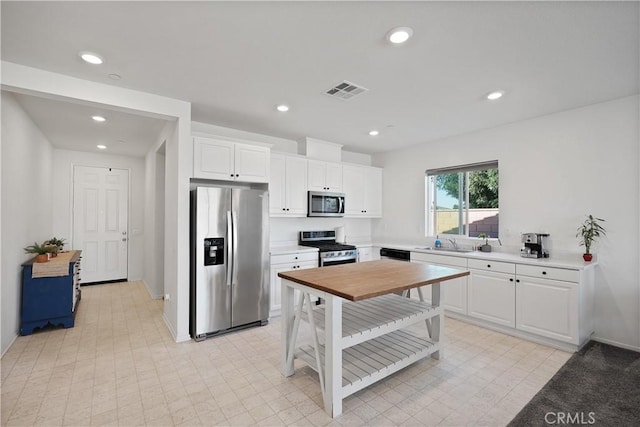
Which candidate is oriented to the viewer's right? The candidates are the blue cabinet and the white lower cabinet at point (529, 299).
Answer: the blue cabinet

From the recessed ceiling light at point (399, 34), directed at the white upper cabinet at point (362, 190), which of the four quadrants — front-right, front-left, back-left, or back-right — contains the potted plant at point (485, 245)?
front-right

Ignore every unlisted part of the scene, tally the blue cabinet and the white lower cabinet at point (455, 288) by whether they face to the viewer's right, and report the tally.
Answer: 1

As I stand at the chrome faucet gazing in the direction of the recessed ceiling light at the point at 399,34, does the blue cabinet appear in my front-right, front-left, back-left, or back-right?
front-right

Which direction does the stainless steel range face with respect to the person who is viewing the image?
facing the viewer and to the right of the viewer

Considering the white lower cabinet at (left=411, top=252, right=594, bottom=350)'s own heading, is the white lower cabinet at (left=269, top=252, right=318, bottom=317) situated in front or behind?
in front

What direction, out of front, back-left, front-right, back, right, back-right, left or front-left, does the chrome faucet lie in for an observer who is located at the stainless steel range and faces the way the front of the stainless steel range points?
front-left

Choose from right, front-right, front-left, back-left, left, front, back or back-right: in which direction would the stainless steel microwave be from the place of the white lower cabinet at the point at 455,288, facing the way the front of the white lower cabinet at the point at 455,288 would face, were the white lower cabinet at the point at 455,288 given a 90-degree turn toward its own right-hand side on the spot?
front-left

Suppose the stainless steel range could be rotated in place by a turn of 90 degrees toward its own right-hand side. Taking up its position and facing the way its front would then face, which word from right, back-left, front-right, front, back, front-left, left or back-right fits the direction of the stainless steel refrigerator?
front

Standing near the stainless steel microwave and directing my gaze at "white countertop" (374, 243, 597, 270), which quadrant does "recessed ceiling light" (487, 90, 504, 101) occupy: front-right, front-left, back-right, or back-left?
front-right

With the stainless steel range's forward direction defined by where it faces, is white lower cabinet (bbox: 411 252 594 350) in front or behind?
in front

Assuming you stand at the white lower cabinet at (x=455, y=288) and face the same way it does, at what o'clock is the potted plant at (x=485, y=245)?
The potted plant is roughly at 6 o'clock from the white lower cabinet.

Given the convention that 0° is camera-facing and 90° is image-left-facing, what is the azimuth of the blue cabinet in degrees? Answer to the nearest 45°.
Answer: approximately 270°

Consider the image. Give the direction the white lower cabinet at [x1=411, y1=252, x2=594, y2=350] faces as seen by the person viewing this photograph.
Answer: facing the viewer and to the left of the viewer
